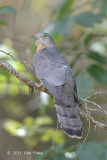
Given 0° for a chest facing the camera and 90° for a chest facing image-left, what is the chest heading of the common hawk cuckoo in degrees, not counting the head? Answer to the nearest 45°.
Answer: approximately 135°

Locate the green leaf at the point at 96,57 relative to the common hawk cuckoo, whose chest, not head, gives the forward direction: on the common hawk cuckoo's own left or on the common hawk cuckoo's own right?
on the common hawk cuckoo's own right
